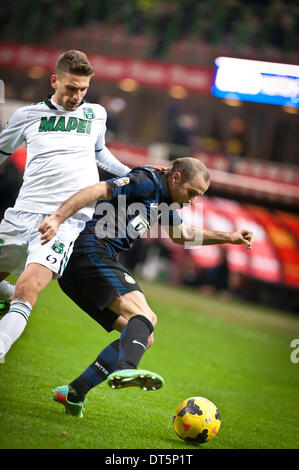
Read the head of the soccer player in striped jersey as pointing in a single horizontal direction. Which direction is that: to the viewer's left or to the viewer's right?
to the viewer's right

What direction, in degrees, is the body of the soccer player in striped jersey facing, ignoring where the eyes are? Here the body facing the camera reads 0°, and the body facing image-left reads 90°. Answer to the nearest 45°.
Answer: approximately 270°
